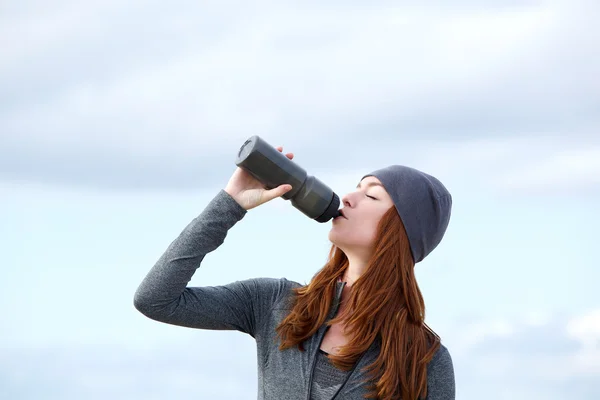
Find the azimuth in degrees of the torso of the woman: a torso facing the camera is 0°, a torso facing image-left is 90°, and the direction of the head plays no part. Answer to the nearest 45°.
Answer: approximately 45°

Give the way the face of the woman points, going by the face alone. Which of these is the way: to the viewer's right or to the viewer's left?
to the viewer's left
